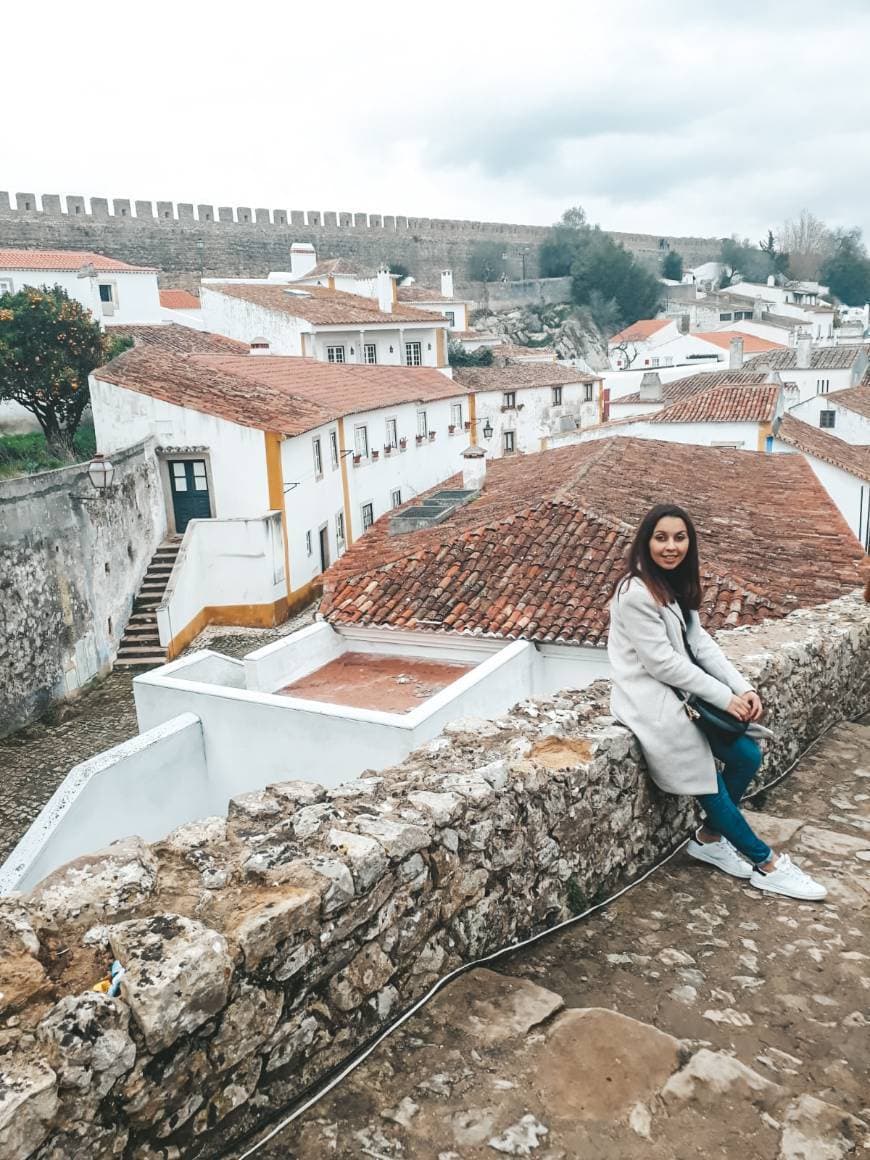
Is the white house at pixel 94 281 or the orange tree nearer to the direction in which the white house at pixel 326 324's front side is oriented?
the orange tree

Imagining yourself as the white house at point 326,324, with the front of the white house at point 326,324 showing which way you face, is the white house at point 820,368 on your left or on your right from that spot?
on your left

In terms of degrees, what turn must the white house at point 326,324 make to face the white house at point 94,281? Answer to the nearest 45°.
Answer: approximately 135° to its right

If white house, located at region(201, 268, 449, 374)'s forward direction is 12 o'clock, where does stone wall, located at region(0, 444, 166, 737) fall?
The stone wall is roughly at 2 o'clock from the white house.

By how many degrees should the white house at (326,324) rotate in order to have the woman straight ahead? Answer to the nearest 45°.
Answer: approximately 45° to its right

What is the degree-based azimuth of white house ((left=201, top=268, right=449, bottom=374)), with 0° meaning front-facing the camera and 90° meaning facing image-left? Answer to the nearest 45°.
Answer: approximately 315°

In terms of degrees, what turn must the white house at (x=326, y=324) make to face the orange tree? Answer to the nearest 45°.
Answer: approximately 90° to its right
